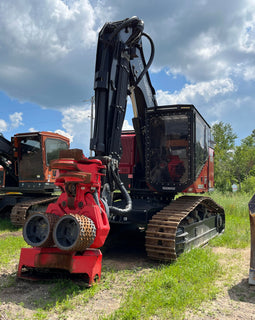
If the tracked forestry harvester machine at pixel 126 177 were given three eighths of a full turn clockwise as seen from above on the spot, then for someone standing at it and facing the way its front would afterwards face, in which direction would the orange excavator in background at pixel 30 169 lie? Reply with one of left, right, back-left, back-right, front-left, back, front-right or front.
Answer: front-left
